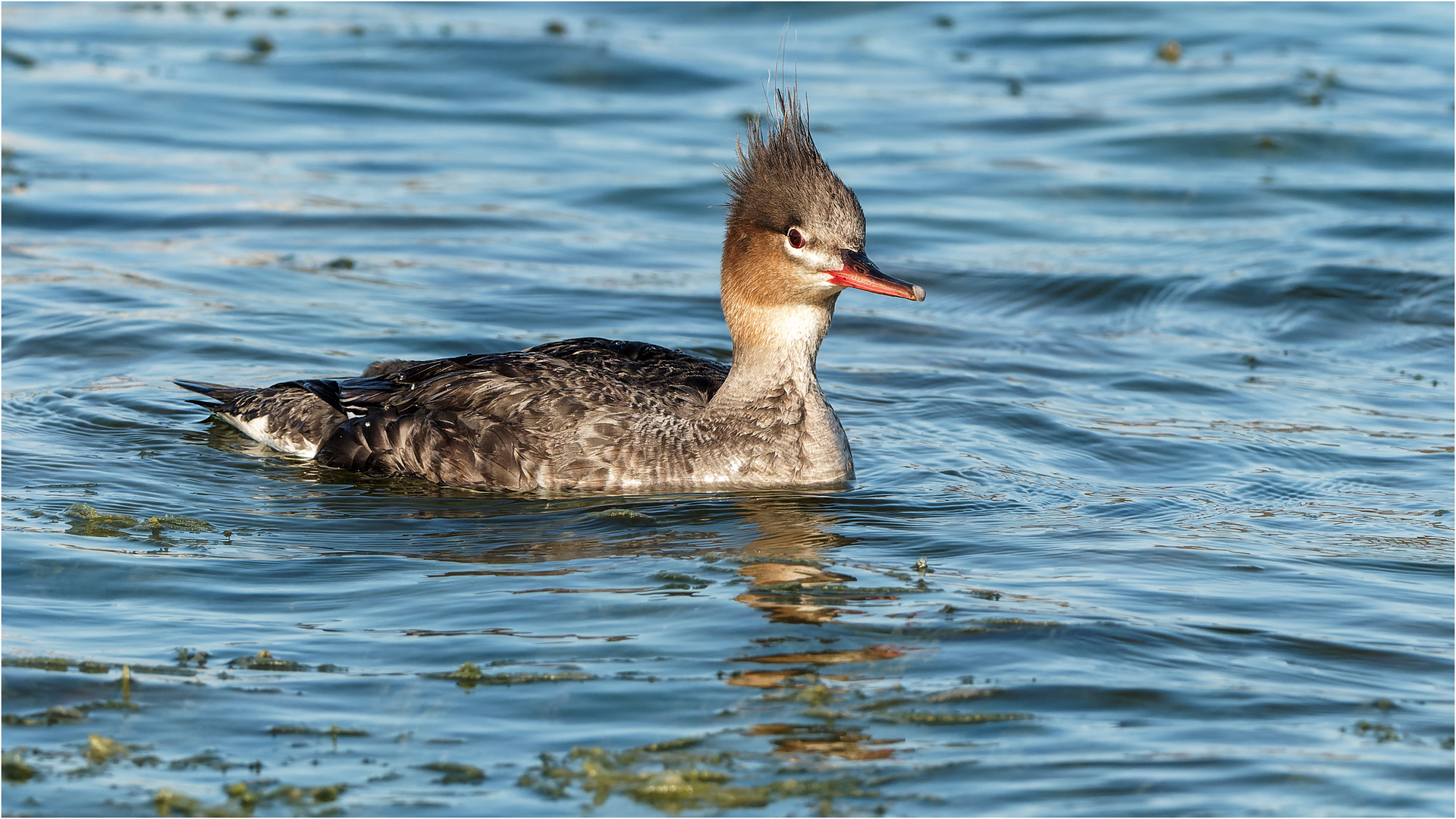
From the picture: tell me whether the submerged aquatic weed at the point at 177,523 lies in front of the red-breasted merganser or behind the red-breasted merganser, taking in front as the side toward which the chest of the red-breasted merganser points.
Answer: behind

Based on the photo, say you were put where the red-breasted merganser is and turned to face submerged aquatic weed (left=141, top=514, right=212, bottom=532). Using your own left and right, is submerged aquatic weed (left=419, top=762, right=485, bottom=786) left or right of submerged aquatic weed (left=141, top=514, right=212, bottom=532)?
left

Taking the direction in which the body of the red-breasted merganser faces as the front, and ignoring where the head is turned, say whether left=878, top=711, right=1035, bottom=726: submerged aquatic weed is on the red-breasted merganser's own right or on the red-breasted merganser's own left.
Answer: on the red-breasted merganser's own right

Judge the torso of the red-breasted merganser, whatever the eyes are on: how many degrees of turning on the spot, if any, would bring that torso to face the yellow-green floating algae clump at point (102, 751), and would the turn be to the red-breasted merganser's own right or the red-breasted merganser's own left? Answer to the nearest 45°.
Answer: approximately 135° to the red-breasted merganser's own right

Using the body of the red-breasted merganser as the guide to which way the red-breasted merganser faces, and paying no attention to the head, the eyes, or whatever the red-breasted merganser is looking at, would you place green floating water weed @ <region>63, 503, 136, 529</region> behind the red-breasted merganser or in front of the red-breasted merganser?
behind

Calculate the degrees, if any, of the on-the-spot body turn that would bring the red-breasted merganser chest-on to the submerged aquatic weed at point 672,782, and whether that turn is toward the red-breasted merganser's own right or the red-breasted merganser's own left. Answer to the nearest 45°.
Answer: approximately 90° to the red-breasted merganser's own right

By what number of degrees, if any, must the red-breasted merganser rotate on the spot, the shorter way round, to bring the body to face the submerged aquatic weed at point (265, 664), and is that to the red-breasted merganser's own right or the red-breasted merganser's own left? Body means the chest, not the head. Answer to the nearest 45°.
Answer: approximately 135° to the red-breasted merganser's own right

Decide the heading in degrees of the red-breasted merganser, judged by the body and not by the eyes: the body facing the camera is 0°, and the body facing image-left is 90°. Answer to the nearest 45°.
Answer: approximately 270°
